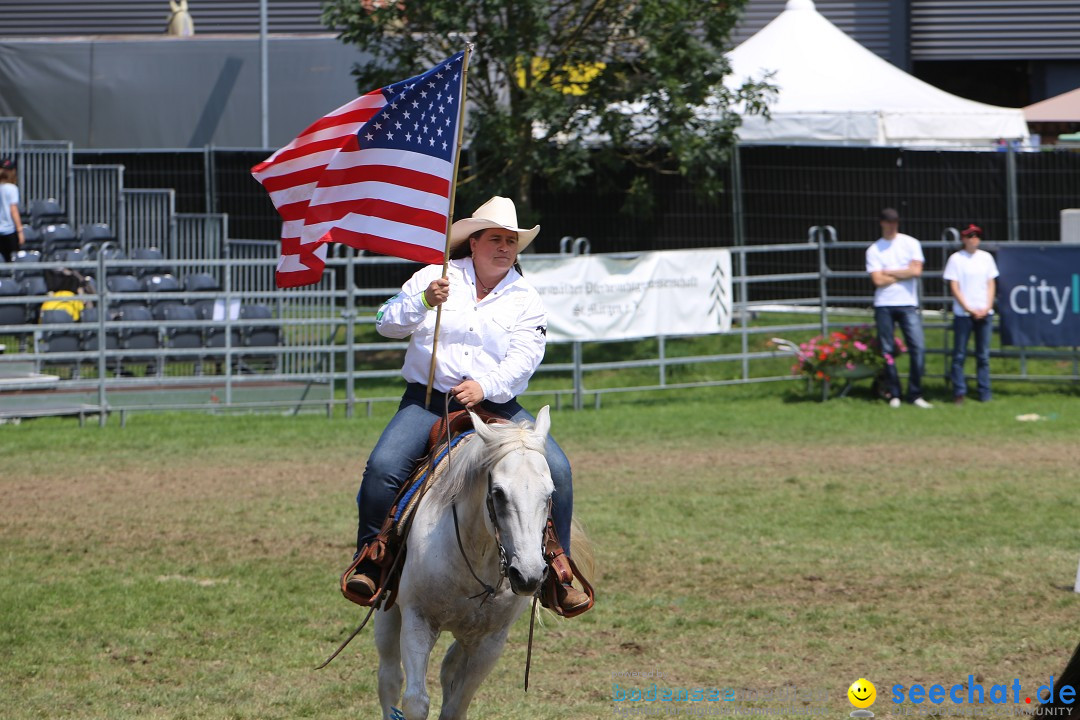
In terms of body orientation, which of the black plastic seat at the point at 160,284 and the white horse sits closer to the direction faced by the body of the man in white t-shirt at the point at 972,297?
the white horse

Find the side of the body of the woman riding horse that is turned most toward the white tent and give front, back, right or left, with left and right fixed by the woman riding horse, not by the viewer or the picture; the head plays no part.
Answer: back

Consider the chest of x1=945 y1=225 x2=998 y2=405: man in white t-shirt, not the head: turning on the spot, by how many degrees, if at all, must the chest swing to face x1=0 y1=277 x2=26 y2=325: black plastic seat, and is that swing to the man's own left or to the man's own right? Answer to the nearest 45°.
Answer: approximately 90° to the man's own right

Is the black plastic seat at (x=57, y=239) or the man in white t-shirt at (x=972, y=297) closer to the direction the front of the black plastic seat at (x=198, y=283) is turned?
the man in white t-shirt

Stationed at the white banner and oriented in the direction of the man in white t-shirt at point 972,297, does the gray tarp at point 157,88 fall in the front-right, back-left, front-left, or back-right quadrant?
back-left

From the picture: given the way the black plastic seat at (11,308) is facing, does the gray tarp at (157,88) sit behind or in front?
behind
